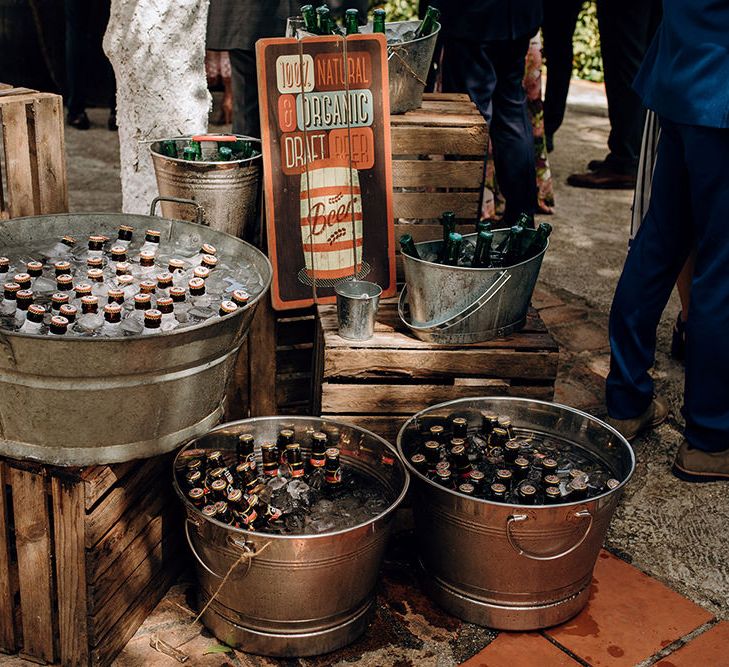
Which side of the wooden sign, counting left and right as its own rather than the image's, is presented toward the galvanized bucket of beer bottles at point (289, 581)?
front

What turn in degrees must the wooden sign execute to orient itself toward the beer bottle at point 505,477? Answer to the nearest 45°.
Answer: approximately 45° to its left

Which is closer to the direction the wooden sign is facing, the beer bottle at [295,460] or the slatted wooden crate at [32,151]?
the beer bottle

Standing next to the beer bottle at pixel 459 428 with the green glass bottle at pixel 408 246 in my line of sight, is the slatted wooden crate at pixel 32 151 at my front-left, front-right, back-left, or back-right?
front-left

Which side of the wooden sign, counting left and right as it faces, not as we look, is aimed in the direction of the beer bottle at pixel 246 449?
front

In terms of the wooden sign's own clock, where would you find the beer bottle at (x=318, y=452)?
The beer bottle is roughly at 12 o'clock from the wooden sign.

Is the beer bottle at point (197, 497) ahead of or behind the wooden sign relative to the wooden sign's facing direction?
ahead

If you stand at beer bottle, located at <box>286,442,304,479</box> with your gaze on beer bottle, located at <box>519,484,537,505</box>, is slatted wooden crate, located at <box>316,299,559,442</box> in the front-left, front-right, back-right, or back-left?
front-left

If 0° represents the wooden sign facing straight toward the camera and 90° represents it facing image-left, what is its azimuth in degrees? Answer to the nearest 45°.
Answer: approximately 0°

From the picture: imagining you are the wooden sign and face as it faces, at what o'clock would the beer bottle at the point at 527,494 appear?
The beer bottle is roughly at 11 o'clock from the wooden sign.

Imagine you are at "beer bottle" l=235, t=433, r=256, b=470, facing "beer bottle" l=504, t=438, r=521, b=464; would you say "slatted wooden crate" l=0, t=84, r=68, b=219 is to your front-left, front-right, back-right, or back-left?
back-left

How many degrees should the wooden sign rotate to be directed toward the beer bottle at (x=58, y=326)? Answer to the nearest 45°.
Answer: approximately 45° to its right
